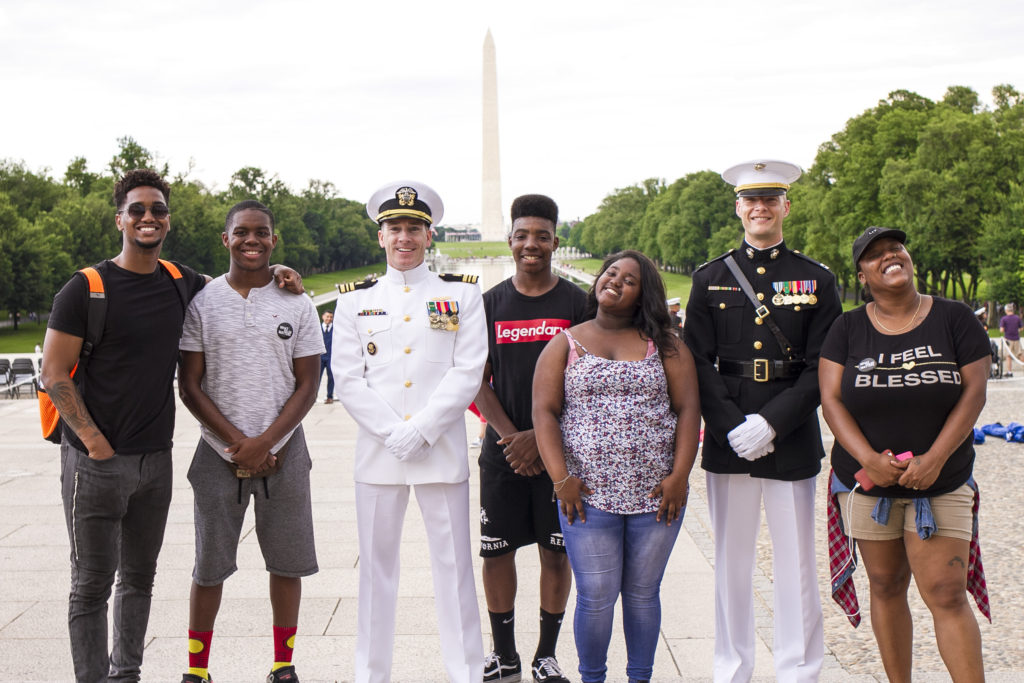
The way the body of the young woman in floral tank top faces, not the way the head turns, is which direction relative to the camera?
toward the camera

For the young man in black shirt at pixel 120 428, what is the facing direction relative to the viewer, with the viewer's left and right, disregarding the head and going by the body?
facing the viewer and to the right of the viewer

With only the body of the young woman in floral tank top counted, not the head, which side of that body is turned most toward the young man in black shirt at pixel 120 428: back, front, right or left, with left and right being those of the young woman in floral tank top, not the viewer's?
right

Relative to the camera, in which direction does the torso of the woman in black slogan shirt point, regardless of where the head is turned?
toward the camera

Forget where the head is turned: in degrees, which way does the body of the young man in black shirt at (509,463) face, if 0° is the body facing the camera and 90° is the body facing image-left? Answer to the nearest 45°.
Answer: approximately 0°

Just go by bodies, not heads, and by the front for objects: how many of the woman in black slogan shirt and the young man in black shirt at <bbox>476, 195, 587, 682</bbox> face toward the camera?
2

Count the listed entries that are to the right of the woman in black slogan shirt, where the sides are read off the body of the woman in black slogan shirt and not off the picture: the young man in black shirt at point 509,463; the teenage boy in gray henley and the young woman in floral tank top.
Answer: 3

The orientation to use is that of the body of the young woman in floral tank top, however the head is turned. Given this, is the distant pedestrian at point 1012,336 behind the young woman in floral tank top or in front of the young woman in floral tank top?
behind
